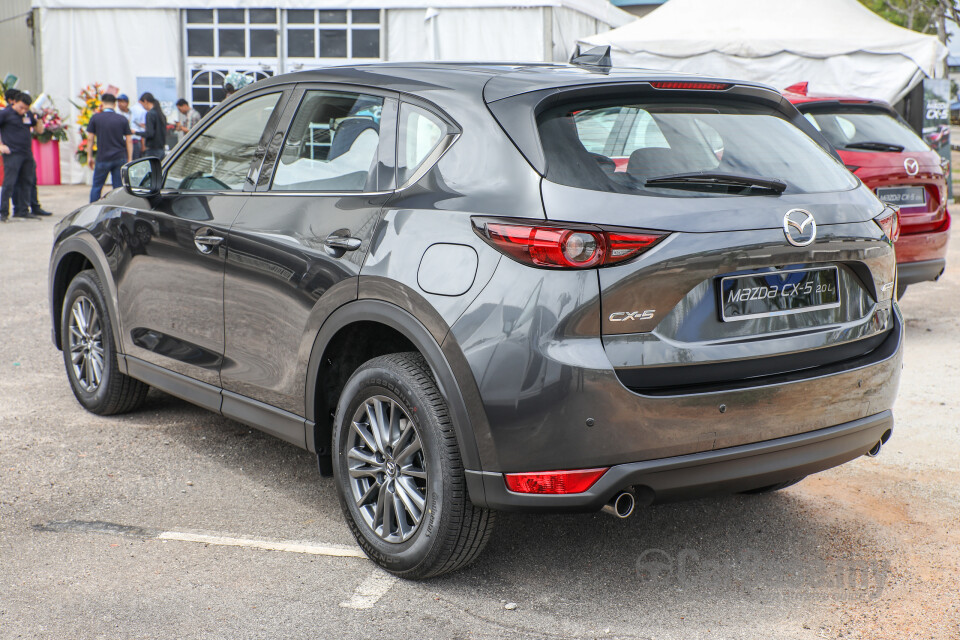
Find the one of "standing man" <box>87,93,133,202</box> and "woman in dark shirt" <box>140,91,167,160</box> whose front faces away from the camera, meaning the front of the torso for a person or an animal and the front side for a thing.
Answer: the standing man

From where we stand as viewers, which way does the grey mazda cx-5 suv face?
facing away from the viewer and to the left of the viewer

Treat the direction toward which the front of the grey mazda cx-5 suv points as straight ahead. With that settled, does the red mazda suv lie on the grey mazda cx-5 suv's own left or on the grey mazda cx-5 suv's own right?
on the grey mazda cx-5 suv's own right

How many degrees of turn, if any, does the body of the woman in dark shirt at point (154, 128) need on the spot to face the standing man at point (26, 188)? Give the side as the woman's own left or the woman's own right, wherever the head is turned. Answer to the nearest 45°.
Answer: approximately 45° to the woman's own left

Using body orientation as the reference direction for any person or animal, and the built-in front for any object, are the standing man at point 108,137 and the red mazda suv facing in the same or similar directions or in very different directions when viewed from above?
same or similar directions

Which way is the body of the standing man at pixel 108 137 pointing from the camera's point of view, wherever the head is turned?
away from the camera

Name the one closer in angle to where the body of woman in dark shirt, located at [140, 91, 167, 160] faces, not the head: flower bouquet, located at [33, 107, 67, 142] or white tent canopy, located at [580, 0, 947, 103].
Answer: the flower bouquet

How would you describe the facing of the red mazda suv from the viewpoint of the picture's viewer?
facing away from the viewer and to the left of the viewer

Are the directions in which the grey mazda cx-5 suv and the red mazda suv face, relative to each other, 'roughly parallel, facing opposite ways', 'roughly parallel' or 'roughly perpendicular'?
roughly parallel

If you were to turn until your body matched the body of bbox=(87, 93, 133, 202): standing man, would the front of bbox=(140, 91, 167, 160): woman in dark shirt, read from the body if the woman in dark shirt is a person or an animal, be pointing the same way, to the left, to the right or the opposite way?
to the left

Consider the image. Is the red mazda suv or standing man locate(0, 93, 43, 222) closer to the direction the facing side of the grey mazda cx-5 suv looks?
the standing man

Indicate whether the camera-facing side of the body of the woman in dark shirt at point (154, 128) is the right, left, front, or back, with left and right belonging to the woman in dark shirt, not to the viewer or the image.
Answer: left

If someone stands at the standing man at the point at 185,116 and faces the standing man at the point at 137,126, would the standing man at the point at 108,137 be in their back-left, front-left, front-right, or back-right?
front-left

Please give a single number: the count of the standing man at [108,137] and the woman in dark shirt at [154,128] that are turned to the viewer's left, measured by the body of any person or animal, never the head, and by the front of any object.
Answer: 1
